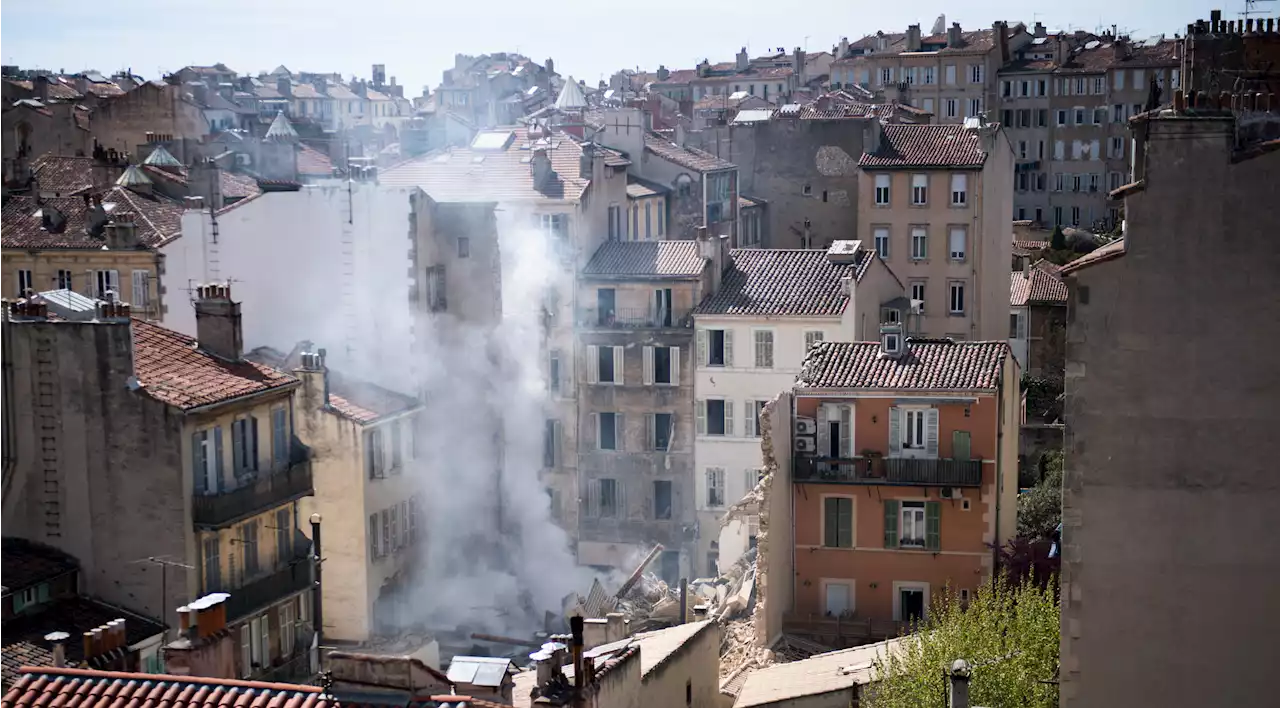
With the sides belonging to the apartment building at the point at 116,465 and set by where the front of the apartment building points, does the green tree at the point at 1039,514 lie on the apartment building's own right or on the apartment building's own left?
on the apartment building's own left

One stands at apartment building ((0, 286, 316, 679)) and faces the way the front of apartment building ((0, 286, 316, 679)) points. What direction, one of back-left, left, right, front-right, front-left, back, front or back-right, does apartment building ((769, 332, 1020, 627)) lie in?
front-left

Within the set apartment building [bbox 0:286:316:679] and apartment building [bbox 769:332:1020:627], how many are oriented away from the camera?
0

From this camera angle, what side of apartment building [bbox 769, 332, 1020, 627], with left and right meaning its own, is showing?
front

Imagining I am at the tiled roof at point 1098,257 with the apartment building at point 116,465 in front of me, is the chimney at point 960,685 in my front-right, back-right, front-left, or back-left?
front-left

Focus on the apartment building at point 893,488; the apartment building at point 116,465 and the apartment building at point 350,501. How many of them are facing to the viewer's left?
0

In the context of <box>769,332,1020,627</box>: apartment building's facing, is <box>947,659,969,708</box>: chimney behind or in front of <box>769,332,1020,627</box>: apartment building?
in front

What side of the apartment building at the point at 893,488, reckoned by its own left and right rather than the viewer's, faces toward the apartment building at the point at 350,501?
right

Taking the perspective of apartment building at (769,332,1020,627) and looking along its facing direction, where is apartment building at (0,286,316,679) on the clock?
apartment building at (0,286,316,679) is roughly at 2 o'clock from apartment building at (769,332,1020,627).

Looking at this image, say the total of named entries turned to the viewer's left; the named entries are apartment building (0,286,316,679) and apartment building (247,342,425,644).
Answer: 0

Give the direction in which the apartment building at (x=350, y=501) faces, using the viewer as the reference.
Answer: facing the viewer and to the right of the viewer
